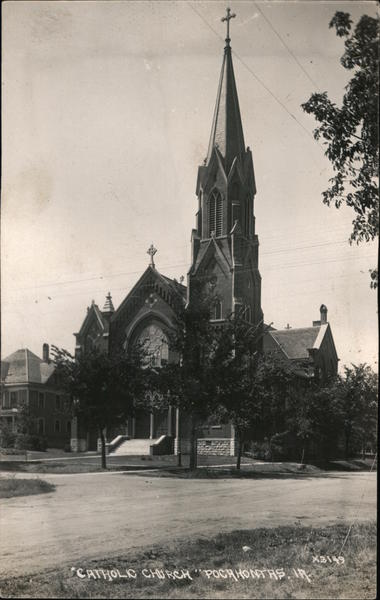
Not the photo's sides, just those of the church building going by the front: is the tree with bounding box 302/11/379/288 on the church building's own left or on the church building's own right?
on the church building's own left

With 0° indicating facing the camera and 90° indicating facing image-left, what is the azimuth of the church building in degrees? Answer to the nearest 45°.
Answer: approximately 45°

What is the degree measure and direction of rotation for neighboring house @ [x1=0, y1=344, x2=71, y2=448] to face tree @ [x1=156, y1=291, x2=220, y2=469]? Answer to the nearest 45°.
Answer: approximately 90° to its left

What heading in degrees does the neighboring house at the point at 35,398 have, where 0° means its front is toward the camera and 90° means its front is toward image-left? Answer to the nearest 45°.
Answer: approximately 45°

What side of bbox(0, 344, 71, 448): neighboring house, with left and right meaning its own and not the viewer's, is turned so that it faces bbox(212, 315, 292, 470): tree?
left
